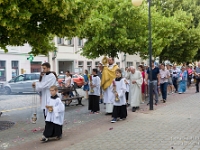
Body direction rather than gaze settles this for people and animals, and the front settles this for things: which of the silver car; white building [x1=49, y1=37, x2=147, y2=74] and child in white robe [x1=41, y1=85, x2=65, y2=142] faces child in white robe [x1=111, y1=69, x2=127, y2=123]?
the white building

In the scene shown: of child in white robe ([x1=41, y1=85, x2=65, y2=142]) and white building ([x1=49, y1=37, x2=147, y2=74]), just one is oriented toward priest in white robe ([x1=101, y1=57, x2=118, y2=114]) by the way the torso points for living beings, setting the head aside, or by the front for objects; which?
the white building

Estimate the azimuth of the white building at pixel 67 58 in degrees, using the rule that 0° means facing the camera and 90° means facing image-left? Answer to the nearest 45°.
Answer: approximately 0°

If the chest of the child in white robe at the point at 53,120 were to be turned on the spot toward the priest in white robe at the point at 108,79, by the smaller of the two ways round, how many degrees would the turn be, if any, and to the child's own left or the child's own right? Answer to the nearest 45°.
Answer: approximately 180°

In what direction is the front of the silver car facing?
to the viewer's left

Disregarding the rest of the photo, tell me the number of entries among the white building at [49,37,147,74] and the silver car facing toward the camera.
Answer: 1

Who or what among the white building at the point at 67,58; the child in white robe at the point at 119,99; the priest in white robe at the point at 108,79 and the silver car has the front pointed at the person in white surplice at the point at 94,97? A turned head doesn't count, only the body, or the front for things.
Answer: the white building

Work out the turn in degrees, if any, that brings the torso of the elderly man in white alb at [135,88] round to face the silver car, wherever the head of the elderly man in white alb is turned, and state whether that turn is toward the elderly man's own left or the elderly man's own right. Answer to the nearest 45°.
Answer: approximately 90° to the elderly man's own right

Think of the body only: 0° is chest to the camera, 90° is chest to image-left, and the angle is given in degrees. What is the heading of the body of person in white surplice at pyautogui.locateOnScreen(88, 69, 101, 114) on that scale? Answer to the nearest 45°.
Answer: approximately 45°

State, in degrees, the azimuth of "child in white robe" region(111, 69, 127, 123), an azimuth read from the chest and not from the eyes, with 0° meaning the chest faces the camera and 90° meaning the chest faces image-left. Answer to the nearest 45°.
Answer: approximately 45°

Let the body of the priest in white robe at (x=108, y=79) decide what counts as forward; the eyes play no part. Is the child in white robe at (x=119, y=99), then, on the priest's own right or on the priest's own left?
on the priest's own left

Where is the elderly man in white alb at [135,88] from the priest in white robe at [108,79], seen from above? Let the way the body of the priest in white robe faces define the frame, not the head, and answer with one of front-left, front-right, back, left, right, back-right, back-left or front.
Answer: back
